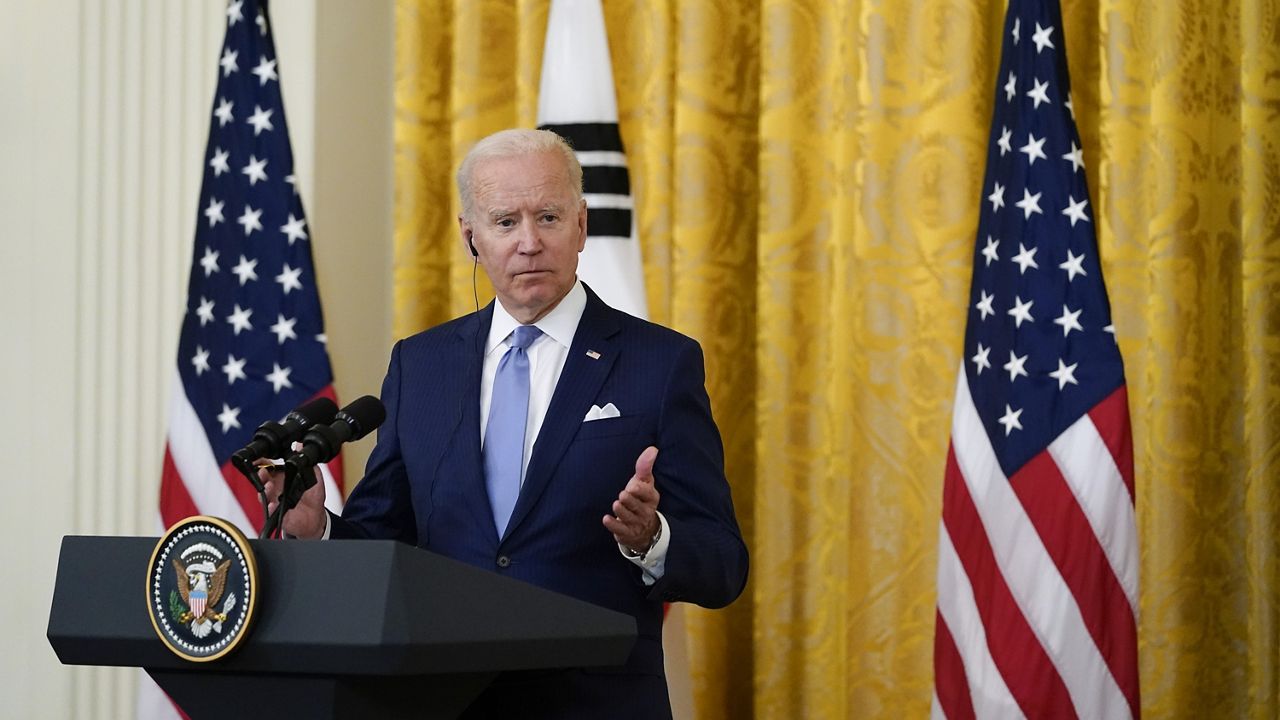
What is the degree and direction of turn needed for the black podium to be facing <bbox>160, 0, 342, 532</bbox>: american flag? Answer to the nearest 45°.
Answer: approximately 135° to its right

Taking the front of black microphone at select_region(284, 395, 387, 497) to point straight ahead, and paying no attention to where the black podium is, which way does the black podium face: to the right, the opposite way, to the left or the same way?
the opposite way

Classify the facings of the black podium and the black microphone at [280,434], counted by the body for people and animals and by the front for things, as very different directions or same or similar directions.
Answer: very different directions

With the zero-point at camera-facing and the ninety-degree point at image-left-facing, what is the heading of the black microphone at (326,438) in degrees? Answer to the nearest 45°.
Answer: approximately 225°

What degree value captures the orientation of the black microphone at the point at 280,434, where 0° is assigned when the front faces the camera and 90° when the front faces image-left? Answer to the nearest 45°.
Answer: approximately 225°

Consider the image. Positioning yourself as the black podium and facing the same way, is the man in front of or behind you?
behind

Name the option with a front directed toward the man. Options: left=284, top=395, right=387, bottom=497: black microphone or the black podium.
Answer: the black microphone
